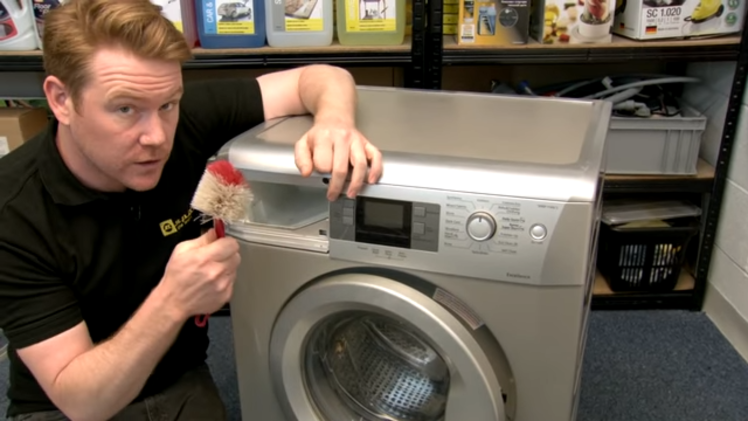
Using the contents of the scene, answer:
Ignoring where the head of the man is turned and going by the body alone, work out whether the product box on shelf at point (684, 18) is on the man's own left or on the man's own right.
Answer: on the man's own left

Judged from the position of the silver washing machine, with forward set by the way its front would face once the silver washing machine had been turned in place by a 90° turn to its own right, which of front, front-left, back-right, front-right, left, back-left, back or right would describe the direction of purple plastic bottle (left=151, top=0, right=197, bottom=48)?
front

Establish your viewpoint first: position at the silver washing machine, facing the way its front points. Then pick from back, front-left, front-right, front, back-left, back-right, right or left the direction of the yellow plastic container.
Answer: back-right

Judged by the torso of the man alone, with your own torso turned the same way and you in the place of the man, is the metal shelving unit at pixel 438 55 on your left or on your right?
on your left

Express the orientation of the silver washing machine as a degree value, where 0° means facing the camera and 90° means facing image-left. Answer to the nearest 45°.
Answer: approximately 45°

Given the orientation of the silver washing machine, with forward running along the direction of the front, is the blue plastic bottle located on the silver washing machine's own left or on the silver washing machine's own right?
on the silver washing machine's own right

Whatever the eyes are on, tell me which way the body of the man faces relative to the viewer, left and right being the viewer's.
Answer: facing the viewer and to the right of the viewer

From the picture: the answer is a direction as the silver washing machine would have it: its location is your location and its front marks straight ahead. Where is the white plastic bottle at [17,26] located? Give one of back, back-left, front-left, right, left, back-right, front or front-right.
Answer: right

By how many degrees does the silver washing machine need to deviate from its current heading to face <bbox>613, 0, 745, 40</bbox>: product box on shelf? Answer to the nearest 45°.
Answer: approximately 180°

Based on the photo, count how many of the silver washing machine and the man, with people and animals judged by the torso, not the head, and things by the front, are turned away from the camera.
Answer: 0

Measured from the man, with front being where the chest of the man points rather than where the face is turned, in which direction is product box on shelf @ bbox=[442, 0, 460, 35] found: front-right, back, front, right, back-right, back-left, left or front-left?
left

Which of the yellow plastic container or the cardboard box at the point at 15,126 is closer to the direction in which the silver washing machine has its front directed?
the cardboard box
